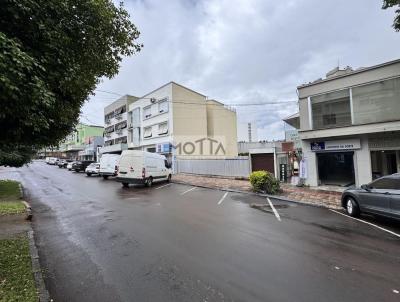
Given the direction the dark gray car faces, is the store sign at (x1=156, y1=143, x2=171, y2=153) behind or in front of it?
in front

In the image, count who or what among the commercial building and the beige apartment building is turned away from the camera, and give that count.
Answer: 0

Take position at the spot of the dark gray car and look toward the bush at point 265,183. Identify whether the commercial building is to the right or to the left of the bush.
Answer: right

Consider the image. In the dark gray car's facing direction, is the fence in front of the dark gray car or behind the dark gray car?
in front

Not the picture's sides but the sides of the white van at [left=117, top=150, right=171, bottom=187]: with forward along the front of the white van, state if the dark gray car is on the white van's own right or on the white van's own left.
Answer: on the white van's own right

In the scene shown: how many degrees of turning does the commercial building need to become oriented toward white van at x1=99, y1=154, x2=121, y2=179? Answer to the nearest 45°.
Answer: approximately 45° to its right

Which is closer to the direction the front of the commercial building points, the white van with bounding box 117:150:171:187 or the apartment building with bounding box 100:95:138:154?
the white van

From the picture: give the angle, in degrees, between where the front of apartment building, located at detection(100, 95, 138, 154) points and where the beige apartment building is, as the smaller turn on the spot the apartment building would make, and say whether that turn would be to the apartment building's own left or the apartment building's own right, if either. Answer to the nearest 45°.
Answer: approximately 90° to the apartment building's own left

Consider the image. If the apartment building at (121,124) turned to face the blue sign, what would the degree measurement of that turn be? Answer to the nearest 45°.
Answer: approximately 45° to its left

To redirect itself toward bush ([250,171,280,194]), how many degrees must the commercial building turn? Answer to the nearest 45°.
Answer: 0° — it already faces it

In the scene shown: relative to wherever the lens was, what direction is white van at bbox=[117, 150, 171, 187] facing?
facing away from the viewer and to the right of the viewer
